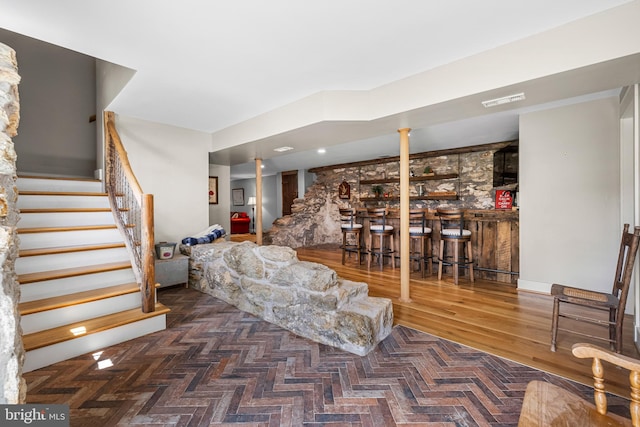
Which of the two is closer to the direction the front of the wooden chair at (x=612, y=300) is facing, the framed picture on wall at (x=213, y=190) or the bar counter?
the framed picture on wall

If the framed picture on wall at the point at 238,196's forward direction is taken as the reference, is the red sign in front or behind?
in front

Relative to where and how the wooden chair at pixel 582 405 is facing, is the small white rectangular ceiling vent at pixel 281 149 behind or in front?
in front

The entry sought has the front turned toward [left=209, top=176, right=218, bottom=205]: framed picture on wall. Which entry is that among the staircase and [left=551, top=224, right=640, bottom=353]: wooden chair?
the wooden chair

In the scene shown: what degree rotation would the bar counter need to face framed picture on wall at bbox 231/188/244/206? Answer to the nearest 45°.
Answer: approximately 90° to its right

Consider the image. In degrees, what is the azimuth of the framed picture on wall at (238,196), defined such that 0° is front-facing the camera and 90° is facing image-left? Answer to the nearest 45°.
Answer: approximately 315°

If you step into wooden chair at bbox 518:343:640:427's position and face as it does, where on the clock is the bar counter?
The bar counter is roughly at 1 o'clock from the wooden chair.

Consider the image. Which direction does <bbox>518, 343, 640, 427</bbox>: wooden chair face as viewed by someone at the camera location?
facing away from the viewer and to the left of the viewer

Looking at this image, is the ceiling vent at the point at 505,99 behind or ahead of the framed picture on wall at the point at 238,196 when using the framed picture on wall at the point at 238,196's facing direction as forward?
ahead

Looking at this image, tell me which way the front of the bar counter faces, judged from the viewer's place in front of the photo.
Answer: facing the viewer and to the left of the viewer

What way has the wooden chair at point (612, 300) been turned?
to the viewer's left

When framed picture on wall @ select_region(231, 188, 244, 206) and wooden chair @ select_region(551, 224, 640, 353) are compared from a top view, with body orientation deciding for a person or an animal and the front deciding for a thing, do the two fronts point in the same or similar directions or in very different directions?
very different directions

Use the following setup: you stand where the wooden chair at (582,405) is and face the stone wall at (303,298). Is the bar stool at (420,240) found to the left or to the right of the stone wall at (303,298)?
right
